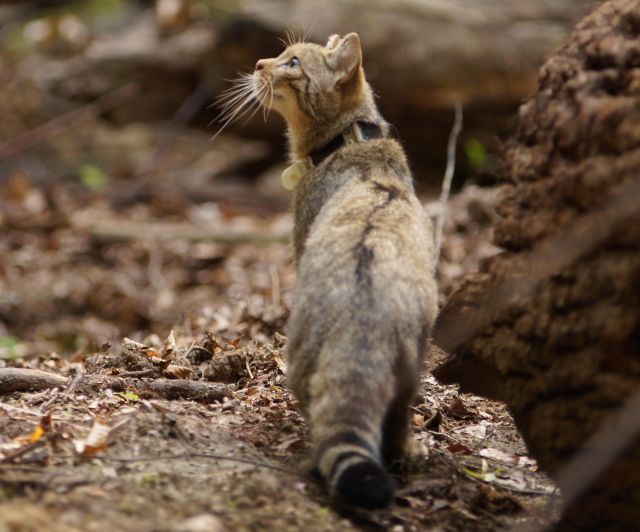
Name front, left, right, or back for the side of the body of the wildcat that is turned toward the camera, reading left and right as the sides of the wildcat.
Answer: back

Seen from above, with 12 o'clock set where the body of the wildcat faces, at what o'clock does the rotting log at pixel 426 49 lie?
The rotting log is roughly at 12 o'clock from the wildcat.

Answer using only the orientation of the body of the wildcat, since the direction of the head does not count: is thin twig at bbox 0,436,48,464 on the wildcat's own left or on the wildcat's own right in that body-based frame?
on the wildcat's own left

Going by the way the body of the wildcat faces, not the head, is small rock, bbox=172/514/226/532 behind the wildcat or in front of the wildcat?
behind

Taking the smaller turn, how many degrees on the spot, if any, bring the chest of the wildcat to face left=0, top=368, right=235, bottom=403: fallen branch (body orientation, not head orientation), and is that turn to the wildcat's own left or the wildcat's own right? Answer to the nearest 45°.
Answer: approximately 45° to the wildcat's own left
